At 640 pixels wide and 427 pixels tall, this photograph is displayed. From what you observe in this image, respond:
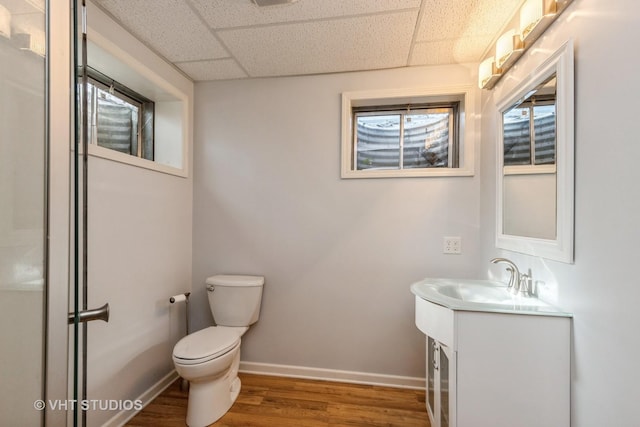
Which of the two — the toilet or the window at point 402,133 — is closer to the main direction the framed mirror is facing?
the toilet

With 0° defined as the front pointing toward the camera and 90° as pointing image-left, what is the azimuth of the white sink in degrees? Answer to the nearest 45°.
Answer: approximately 45°

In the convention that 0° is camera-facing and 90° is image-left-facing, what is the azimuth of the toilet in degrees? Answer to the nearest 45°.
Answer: approximately 45°

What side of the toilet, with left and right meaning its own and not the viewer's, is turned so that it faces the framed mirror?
left
